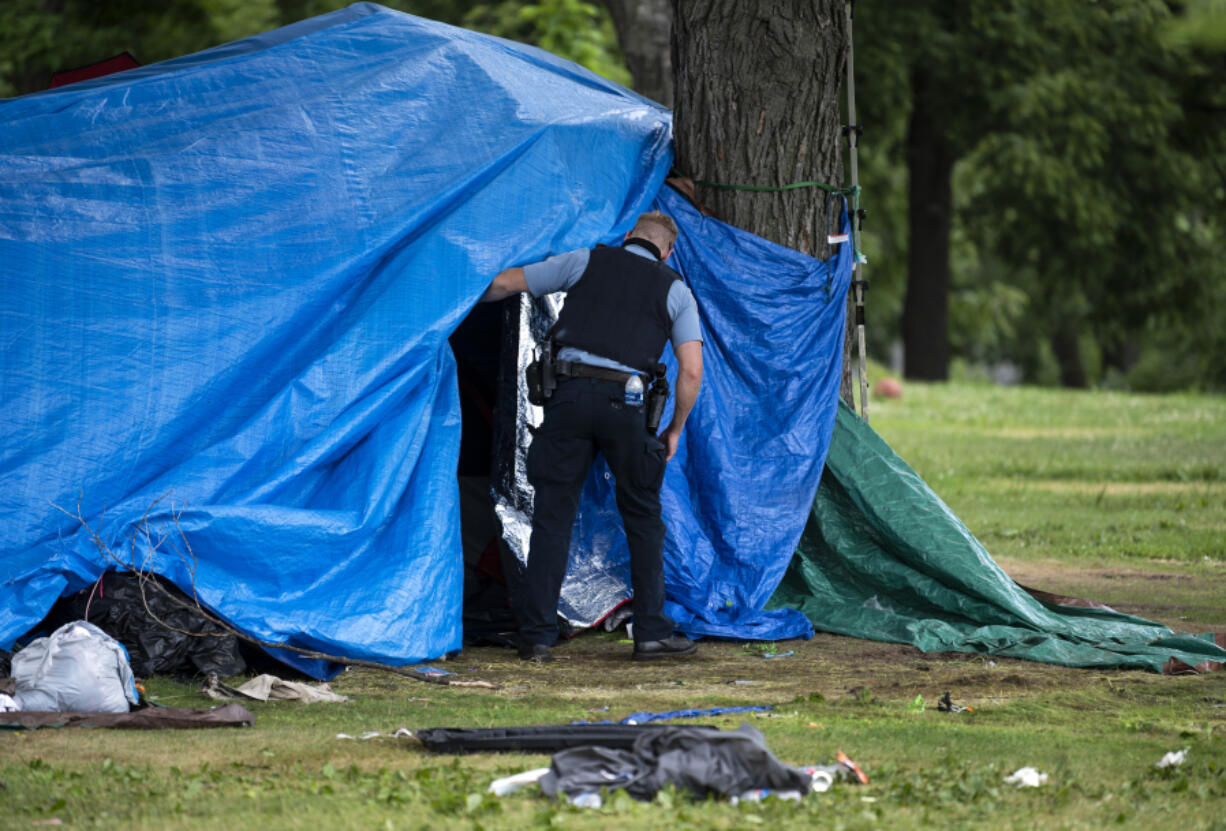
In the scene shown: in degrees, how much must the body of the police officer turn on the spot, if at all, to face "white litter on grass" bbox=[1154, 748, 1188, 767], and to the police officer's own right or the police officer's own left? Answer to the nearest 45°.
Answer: approximately 135° to the police officer's own right

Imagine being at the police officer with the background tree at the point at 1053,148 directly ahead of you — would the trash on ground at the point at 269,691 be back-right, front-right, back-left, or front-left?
back-left

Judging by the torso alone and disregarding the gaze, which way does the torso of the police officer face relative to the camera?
away from the camera

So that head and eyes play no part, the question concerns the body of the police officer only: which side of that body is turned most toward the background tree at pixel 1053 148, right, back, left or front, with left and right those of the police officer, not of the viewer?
front

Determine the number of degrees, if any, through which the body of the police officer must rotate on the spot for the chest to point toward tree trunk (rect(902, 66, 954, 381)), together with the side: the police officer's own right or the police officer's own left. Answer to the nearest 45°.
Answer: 0° — they already face it

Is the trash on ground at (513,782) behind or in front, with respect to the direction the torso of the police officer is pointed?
behind

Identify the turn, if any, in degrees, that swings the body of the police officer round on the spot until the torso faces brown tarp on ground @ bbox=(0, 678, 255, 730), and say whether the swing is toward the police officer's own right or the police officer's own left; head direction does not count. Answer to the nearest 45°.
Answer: approximately 135° to the police officer's own left

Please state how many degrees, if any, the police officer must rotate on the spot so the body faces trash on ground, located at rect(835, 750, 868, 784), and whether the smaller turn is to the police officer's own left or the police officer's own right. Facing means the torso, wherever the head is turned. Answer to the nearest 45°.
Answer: approximately 180°

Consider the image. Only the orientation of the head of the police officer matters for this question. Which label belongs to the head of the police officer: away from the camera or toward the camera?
away from the camera

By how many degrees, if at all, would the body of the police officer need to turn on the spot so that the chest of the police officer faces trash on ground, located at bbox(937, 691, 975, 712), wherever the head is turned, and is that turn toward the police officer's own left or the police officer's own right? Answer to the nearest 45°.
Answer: approximately 135° to the police officer's own right

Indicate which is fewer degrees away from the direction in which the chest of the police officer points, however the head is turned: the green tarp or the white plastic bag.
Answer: the green tarp

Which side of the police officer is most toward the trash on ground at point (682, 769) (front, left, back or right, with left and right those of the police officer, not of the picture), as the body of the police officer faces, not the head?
back
